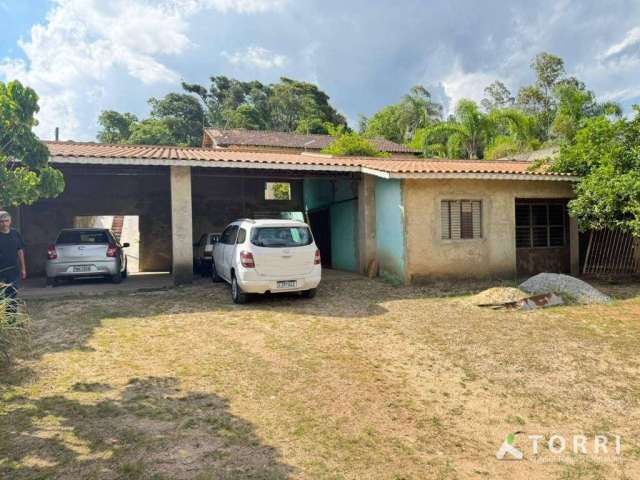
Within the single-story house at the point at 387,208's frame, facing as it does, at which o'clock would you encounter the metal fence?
The metal fence is roughly at 9 o'clock from the single-story house.

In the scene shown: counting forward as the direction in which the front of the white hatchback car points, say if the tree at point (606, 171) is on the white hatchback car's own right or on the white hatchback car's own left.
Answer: on the white hatchback car's own right

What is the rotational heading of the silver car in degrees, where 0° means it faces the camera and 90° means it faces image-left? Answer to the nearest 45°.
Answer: approximately 180°

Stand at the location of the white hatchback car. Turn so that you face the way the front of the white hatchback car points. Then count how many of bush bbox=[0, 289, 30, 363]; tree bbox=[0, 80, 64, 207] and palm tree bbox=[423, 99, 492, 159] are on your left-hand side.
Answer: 2

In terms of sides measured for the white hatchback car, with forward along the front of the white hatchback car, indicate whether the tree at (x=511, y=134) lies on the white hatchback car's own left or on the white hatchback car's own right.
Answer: on the white hatchback car's own right

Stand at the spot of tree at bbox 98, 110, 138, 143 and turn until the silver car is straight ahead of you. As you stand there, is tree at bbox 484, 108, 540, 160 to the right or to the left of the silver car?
left

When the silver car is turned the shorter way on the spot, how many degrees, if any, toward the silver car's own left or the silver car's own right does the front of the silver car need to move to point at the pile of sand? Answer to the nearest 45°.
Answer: approximately 135° to the silver car's own right

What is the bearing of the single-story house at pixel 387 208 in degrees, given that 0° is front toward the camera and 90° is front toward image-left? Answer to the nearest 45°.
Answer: approximately 0°

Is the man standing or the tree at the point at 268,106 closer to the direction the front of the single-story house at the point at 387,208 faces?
the man standing
